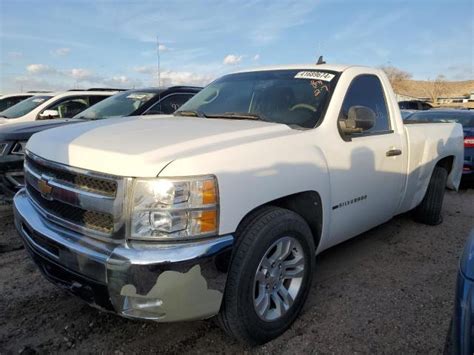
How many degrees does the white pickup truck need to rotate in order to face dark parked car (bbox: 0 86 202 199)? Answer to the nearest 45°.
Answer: approximately 90° to its right

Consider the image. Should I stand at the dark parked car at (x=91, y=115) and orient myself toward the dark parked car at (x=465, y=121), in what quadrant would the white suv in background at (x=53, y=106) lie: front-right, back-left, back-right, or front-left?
back-left

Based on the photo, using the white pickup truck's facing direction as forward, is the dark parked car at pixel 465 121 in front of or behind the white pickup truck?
behind

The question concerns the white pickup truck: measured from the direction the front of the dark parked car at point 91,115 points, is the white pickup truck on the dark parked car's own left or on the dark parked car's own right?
on the dark parked car's own left

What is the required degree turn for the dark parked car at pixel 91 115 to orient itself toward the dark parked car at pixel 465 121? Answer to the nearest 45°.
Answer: approximately 135° to its left

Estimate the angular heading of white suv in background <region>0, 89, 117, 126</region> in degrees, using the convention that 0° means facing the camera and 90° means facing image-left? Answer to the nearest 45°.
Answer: approximately 45°

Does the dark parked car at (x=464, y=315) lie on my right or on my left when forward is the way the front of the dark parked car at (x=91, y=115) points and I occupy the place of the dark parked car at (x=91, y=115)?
on my left

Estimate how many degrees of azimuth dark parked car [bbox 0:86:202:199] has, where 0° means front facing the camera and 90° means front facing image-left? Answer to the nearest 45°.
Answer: approximately 45°
